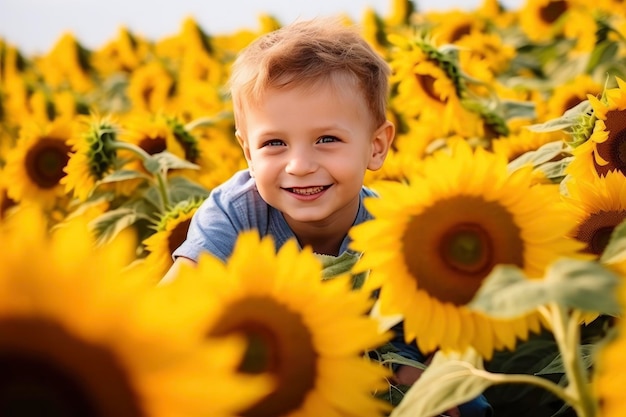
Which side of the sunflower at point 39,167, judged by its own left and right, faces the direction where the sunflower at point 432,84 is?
left

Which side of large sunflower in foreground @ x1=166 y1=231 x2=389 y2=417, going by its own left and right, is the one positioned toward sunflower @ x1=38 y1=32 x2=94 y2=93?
back

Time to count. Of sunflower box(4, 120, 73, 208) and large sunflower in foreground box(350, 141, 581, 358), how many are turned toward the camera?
2

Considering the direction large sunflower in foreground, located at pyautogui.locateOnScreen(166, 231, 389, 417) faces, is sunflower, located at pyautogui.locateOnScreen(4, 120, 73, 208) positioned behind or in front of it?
behind

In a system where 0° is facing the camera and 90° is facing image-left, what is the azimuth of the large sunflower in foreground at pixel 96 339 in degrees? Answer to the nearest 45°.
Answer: approximately 0°

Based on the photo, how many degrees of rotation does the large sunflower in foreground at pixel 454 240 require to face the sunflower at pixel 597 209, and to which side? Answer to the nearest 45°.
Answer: approximately 135° to its left

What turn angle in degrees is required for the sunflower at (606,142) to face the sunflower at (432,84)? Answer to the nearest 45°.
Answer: approximately 135° to its right

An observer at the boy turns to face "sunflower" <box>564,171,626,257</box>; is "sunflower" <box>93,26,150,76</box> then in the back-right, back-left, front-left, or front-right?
back-left
